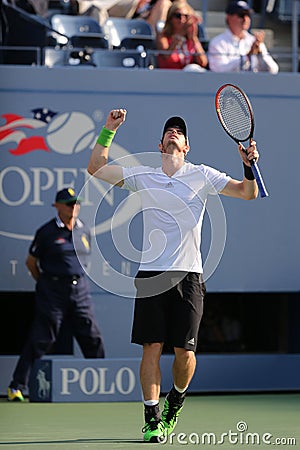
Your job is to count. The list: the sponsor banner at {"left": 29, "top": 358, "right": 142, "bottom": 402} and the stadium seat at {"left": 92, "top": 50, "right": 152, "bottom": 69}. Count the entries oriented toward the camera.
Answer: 2

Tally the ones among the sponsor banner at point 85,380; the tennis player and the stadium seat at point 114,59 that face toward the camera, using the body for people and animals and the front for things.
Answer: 3

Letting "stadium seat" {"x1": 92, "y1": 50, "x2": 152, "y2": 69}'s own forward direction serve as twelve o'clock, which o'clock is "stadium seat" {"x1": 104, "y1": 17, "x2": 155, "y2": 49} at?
"stadium seat" {"x1": 104, "y1": 17, "x2": 155, "y2": 49} is roughly at 6 o'clock from "stadium seat" {"x1": 92, "y1": 50, "x2": 152, "y2": 69}.

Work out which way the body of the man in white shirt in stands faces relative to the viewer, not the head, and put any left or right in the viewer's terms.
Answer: facing the viewer and to the right of the viewer

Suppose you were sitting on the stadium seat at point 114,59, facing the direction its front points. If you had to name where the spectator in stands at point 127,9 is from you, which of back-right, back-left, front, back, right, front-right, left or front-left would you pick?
back

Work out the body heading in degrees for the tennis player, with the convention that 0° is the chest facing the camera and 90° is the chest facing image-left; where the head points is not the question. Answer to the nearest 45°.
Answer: approximately 0°

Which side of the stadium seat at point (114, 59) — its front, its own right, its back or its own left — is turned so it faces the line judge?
front

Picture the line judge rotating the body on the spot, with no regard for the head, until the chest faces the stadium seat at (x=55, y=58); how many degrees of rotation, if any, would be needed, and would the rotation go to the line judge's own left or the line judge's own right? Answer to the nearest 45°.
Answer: approximately 135° to the line judge's own left
